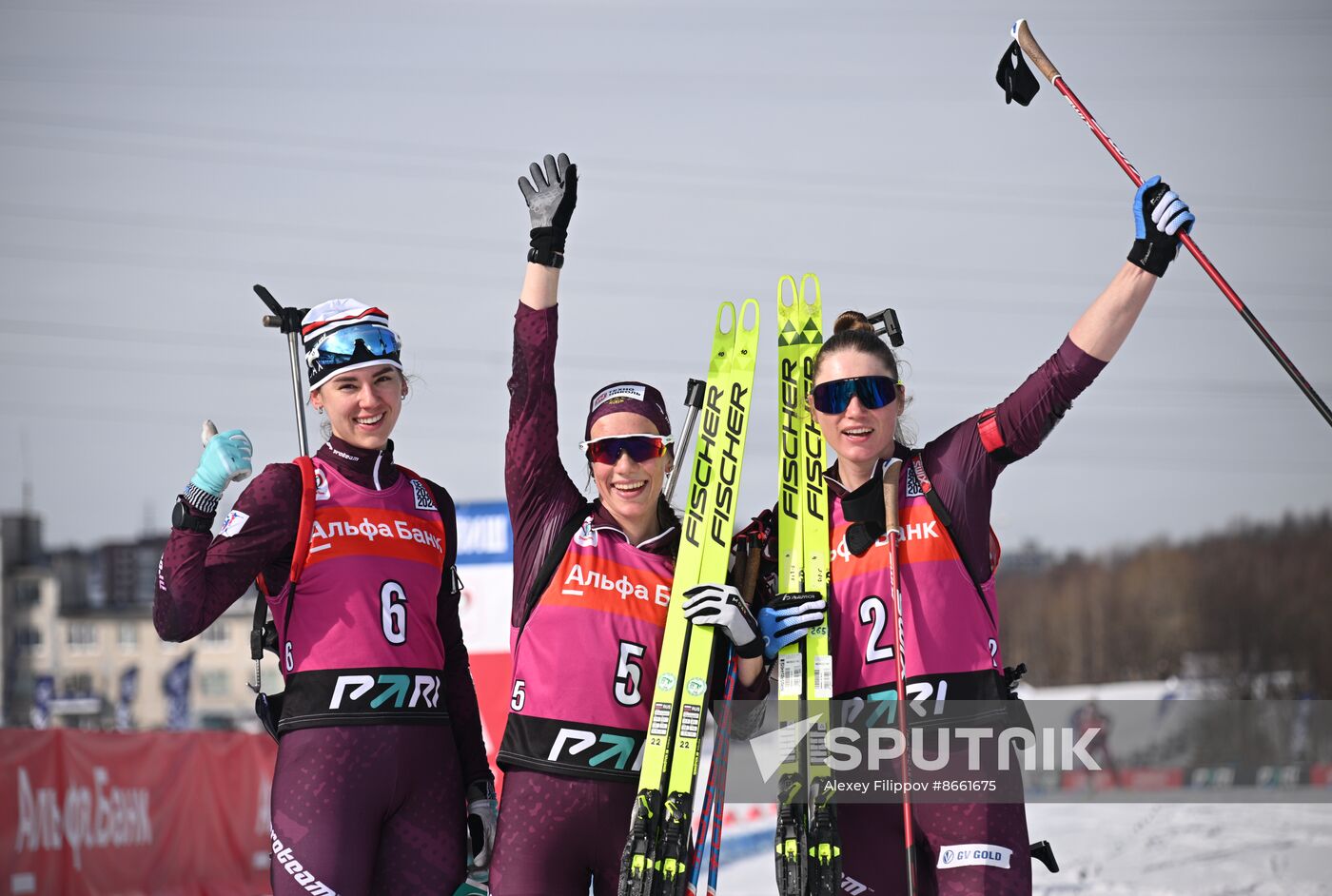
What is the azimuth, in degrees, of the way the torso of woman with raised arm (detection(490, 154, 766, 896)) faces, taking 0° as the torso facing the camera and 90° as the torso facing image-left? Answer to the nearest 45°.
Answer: approximately 315°

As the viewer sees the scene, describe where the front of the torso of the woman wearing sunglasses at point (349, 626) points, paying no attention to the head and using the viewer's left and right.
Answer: facing the viewer and to the right of the viewer

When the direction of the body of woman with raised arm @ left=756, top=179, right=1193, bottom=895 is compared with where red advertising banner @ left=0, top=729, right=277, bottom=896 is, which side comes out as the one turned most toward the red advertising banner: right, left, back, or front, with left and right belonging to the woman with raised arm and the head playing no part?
right

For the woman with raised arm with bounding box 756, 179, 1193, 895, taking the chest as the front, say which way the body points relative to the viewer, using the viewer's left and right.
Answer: facing the viewer and to the left of the viewer

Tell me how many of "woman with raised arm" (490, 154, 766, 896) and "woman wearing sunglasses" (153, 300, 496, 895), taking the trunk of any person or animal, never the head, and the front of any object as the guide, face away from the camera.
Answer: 0

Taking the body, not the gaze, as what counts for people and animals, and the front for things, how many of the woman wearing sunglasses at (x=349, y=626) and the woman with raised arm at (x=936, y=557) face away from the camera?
0
